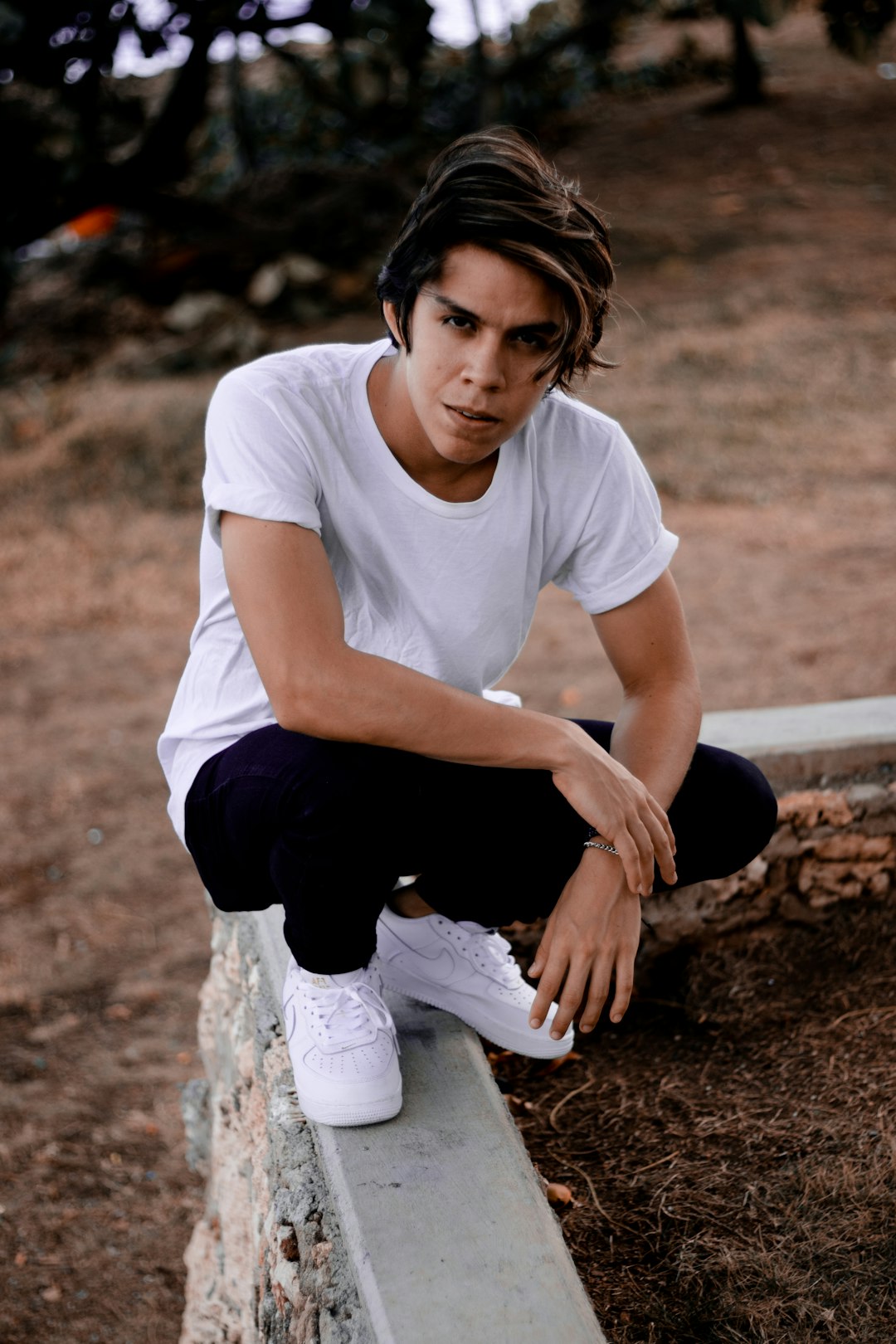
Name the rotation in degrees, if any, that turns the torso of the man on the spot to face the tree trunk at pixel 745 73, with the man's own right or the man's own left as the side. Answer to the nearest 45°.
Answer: approximately 135° to the man's own left

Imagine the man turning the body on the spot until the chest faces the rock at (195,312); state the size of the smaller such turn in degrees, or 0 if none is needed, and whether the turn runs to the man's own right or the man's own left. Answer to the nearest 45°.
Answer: approximately 135° to the man's own left

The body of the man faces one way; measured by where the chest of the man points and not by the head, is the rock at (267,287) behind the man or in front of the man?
behind

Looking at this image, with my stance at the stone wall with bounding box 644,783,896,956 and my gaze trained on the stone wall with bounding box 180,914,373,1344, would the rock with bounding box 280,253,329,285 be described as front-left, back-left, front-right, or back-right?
back-right

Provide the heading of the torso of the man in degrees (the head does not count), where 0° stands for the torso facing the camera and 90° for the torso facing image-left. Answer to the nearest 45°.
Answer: approximately 315°
